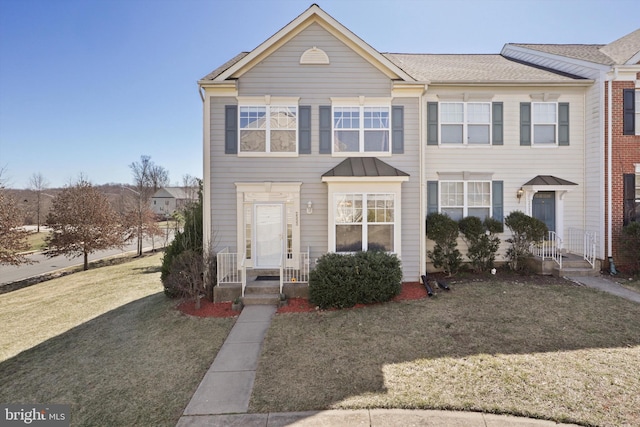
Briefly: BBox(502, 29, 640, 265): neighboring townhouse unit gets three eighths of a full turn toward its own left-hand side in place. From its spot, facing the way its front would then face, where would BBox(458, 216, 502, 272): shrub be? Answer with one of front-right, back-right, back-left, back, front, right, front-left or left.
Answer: back-left

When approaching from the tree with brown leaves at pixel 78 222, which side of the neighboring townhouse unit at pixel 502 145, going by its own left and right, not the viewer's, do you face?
right

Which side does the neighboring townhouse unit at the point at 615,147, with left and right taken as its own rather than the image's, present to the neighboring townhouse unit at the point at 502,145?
right

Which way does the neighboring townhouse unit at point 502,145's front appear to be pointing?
toward the camera

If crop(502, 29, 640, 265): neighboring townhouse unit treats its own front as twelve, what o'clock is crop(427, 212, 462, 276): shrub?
The shrub is roughly at 3 o'clock from the neighboring townhouse unit.

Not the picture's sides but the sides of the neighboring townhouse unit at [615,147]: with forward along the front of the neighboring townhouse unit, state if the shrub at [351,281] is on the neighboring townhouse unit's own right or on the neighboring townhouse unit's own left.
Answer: on the neighboring townhouse unit's own right

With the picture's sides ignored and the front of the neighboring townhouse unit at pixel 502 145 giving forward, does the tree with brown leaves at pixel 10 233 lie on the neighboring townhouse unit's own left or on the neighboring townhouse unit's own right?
on the neighboring townhouse unit's own right

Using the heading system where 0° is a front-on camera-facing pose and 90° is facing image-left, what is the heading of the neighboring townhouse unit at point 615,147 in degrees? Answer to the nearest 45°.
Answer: approximately 315°

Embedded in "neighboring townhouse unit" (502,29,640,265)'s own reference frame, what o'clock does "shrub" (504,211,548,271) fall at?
The shrub is roughly at 3 o'clock from the neighboring townhouse unit.

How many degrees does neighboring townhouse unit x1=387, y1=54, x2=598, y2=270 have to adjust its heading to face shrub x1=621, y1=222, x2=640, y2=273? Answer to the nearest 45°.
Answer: approximately 90° to its left

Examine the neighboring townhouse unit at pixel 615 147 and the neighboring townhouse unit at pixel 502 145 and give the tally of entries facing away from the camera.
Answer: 0
